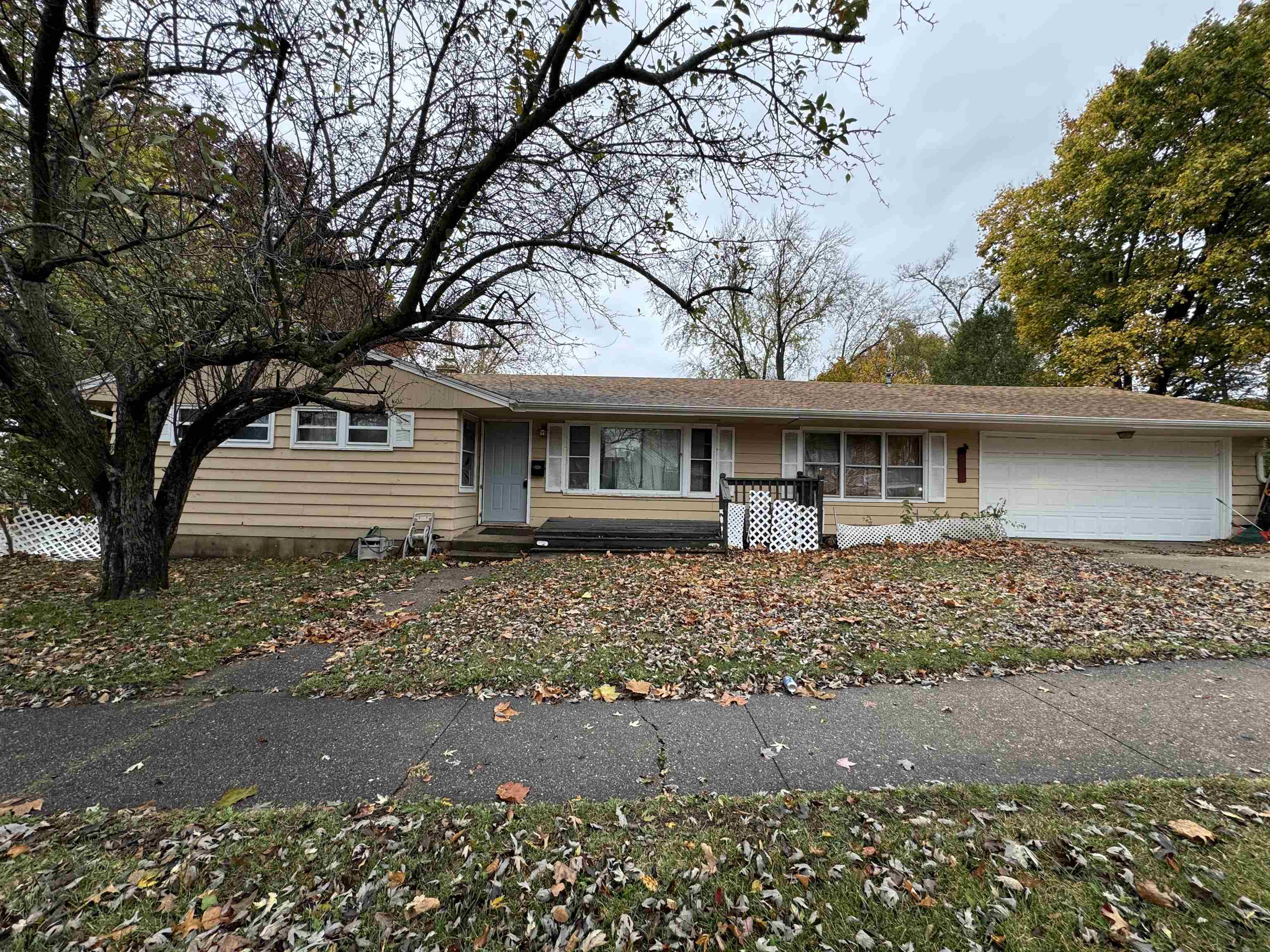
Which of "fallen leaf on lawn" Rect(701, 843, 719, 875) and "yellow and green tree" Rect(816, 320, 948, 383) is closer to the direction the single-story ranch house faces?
the fallen leaf on lawn

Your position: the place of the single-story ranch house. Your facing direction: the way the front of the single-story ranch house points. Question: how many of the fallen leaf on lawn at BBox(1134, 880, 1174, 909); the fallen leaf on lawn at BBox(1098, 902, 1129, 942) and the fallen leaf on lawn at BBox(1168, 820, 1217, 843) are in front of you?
3

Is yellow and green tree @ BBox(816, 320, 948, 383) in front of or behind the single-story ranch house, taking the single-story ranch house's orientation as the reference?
behind

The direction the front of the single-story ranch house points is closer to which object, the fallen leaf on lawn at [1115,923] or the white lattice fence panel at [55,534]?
the fallen leaf on lawn

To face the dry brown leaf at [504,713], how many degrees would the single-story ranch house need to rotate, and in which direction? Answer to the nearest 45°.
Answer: approximately 45° to its right

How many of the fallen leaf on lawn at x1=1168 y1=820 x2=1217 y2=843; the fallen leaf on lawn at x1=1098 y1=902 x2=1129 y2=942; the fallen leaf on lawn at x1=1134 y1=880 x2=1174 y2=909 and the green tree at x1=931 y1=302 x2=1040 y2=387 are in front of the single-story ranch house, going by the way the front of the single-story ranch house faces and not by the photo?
3

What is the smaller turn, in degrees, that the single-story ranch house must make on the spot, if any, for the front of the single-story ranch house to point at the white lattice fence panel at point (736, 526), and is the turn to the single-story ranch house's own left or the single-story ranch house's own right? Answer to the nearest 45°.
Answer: approximately 45° to the single-story ranch house's own right

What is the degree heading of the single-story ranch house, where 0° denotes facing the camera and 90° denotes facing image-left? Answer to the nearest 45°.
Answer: approximately 0°
